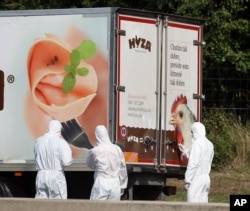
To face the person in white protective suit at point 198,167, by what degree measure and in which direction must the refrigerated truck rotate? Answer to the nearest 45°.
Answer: approximately 135° to its right

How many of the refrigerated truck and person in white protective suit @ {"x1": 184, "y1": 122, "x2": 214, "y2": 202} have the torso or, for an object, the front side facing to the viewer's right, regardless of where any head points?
0

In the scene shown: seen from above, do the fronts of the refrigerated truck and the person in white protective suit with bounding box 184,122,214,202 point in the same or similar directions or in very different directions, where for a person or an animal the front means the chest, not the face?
same or similar directions

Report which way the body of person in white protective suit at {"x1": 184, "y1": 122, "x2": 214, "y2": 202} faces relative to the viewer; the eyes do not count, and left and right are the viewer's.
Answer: facing away from the viewer and to the left of the viewer

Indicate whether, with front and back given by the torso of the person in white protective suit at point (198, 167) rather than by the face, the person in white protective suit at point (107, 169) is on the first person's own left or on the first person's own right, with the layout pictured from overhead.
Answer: on the first person's own left

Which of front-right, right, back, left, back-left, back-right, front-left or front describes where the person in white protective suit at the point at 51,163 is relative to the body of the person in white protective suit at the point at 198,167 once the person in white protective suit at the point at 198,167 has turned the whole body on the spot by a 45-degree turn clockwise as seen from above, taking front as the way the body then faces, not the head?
left
